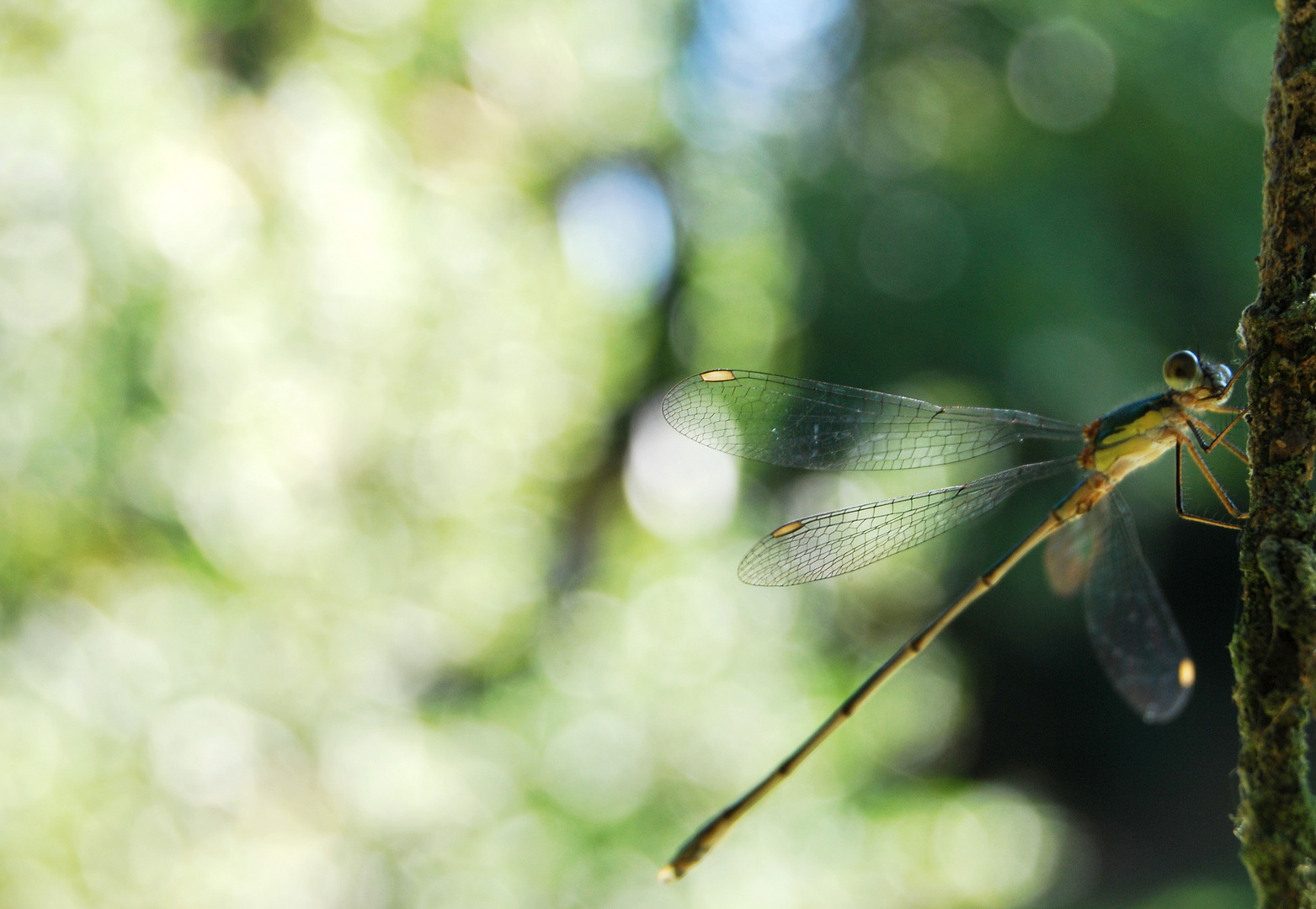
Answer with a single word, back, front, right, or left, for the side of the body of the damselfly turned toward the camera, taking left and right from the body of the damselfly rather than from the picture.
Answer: right
